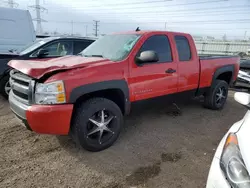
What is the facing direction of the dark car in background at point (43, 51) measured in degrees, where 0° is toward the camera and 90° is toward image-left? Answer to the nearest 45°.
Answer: approximately 45°

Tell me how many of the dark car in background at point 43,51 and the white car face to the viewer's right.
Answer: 0

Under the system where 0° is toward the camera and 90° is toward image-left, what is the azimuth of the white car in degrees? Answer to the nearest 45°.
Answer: approximately 45°

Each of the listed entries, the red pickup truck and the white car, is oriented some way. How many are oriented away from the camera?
0
